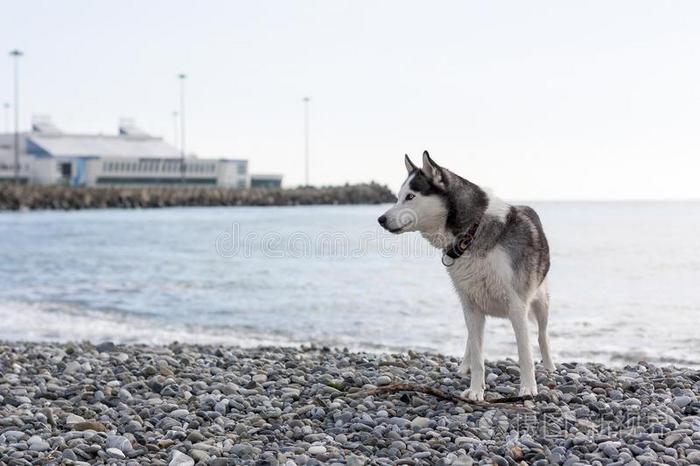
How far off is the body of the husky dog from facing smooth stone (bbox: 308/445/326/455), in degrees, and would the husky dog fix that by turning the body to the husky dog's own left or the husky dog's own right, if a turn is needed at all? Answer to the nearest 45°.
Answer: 0° — it already faces it

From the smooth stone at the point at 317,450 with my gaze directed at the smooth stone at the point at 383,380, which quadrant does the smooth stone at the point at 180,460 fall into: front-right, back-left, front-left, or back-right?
back-left

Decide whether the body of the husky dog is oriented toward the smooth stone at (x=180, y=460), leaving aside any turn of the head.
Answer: yes

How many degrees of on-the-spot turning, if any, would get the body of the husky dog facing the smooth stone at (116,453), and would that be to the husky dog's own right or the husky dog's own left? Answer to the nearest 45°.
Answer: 0° — it already faces it

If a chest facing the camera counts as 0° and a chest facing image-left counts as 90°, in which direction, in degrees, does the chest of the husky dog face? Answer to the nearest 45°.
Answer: approximately 45°
